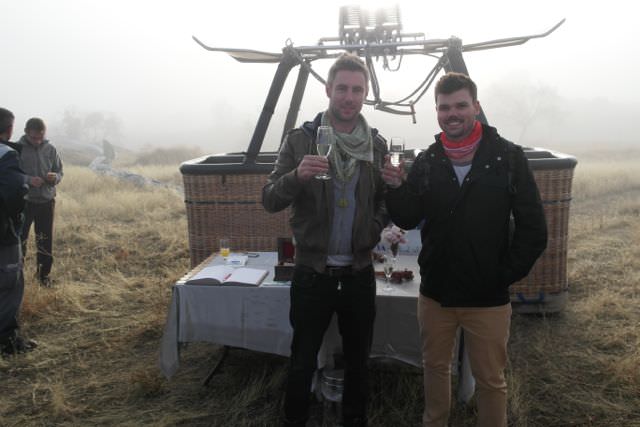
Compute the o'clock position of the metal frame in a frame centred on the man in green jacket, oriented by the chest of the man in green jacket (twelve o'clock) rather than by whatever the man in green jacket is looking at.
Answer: The metal frame is roughly at 6 o'clock from the man in green jacket.

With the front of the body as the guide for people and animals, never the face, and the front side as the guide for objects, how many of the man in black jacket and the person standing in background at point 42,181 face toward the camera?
2

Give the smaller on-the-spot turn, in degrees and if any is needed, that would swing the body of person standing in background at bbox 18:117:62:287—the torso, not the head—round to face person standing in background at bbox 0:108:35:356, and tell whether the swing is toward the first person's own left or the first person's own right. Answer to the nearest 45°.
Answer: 0° — they already face them

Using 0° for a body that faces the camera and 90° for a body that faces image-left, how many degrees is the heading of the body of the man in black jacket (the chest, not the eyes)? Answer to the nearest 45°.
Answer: approximately 0°

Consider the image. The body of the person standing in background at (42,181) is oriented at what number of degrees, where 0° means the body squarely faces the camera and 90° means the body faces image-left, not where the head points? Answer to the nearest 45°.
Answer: approximately 0°

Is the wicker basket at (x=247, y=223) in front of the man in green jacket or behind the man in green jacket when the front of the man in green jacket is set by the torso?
behind
